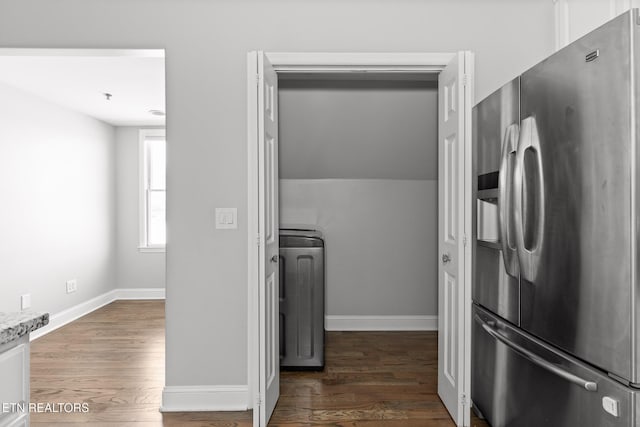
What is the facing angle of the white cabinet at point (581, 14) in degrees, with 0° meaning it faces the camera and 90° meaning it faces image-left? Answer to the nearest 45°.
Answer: approximately 45°

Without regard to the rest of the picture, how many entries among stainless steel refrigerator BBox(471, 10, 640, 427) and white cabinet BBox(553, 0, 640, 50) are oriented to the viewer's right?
0

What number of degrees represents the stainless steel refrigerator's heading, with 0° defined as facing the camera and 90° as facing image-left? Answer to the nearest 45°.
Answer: approximately 45°

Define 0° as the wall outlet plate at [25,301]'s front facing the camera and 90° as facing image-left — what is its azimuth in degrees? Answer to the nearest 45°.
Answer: approximately 315°
